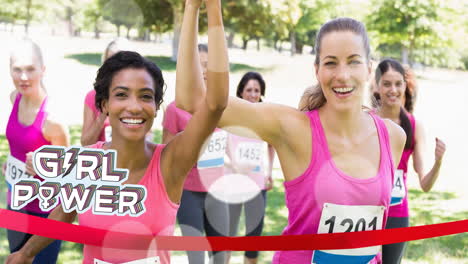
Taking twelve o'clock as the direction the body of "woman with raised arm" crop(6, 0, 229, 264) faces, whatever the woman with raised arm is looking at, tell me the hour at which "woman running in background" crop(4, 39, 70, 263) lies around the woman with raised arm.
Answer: The woman running in background is roughly at 5 o'clock from the woman with raised arm.

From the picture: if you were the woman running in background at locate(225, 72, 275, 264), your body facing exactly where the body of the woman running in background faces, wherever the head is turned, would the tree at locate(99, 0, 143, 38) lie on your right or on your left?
on your right

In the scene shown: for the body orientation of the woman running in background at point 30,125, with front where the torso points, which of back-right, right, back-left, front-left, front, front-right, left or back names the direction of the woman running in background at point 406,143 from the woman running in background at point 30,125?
back-left

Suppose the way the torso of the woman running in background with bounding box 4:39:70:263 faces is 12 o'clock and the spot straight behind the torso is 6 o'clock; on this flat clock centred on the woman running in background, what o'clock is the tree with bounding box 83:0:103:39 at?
The tree is roughly at 5 o'clock from the woman running in background.

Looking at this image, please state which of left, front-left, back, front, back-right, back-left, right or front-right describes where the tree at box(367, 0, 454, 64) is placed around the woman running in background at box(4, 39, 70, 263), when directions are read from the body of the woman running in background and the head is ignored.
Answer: back

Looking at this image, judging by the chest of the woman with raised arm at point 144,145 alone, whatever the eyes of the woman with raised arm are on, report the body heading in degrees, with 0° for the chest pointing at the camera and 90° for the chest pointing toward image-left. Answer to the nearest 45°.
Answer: approximately 0°

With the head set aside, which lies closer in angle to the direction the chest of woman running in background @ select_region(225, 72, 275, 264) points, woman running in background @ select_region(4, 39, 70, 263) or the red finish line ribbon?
the red finish line ribbon

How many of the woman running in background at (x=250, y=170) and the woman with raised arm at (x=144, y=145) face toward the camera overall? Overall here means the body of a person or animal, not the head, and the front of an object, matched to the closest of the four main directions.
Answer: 2

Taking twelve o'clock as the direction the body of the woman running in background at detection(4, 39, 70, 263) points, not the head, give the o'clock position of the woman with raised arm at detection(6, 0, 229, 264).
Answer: The woman with raised arm is roughly at 10 o'clock from the woman running in background.
